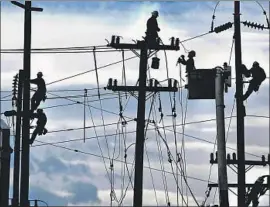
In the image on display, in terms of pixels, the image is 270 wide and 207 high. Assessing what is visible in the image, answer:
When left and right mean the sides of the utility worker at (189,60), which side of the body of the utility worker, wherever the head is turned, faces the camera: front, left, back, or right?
left

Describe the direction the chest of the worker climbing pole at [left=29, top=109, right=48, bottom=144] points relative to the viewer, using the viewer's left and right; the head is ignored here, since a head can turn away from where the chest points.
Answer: facing to the left of the viewer

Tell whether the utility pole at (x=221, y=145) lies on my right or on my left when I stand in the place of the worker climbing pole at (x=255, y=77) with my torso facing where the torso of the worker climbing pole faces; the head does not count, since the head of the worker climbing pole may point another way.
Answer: on my left

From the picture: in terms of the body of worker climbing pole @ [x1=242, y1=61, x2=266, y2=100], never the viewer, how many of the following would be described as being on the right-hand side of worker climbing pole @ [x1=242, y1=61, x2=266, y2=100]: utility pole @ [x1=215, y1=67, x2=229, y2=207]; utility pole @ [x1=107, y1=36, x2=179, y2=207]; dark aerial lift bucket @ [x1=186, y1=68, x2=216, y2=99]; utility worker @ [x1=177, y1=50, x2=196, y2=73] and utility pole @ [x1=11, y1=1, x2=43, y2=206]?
0

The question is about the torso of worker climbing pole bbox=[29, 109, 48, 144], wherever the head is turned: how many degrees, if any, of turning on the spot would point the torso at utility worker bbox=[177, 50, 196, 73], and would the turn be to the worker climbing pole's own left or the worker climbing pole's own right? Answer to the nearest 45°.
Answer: approximately 180°

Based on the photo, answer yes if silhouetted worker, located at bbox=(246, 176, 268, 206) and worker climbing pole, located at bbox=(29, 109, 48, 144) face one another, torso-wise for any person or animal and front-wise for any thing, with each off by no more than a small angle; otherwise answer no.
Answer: no

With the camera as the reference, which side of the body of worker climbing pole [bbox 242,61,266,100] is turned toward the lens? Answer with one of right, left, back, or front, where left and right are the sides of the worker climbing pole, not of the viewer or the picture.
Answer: left

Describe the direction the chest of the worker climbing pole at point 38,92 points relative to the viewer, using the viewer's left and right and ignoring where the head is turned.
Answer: facing to the left of the viewer

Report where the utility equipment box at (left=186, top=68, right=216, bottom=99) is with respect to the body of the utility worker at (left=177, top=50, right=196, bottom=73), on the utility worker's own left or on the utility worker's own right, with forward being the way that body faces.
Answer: on the utility worker's own left

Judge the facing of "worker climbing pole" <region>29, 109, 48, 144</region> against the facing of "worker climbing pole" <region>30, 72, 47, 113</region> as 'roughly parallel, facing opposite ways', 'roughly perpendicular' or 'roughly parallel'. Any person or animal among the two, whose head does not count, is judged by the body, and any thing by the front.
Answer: roughly parallel

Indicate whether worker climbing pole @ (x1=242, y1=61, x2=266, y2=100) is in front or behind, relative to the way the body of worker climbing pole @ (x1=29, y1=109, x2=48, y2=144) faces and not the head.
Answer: behind

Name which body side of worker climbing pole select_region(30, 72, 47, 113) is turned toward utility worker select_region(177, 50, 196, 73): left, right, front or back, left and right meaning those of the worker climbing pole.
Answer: back
